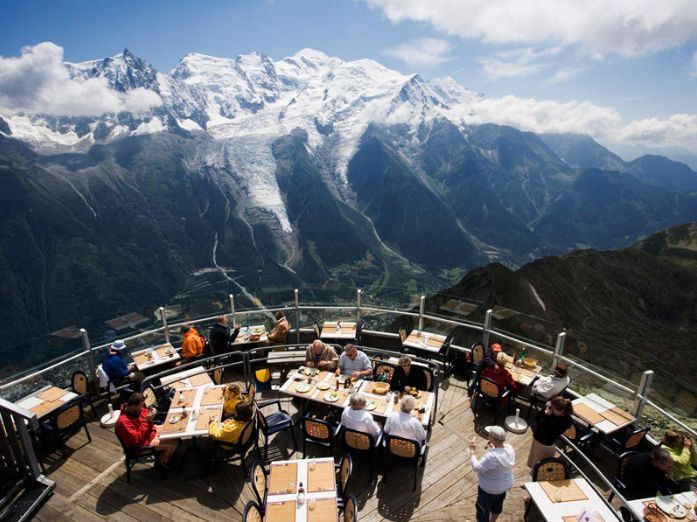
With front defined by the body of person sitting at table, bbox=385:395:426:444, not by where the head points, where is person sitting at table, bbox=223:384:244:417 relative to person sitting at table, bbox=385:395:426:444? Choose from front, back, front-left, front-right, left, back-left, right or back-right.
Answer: left

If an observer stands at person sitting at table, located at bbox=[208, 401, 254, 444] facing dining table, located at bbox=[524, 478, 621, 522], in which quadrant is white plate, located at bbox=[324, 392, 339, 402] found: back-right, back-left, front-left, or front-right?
front-left

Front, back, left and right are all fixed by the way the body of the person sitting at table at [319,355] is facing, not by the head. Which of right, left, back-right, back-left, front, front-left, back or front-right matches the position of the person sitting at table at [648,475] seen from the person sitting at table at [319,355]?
front-left

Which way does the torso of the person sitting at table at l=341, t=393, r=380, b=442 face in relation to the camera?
away from the camera

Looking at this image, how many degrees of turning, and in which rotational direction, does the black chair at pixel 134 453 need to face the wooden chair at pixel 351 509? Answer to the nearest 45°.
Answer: approximately 45° to its right

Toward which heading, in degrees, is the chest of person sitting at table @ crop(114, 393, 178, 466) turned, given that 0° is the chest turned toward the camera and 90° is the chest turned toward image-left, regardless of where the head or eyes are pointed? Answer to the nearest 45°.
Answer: approximately 270°

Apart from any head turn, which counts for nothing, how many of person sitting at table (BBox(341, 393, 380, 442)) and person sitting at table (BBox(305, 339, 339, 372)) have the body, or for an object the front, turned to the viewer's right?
0

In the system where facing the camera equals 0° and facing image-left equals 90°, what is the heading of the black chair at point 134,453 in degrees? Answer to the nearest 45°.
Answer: approximately 270°

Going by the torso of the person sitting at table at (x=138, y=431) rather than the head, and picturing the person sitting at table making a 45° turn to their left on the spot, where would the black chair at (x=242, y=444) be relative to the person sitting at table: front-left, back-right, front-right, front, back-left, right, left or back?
right

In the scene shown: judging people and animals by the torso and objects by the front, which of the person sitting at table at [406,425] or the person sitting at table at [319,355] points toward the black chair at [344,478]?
the person sitting at table at [319,355]

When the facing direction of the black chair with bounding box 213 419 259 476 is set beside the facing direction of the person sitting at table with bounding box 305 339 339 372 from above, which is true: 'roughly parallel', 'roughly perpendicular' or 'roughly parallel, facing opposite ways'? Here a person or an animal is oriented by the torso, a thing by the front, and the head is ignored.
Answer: roughly perpendicular

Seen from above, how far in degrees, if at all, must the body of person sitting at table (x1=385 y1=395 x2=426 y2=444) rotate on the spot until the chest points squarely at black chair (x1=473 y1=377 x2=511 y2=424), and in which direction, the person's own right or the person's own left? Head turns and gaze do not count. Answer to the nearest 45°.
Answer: approximately 45° to the person's own right

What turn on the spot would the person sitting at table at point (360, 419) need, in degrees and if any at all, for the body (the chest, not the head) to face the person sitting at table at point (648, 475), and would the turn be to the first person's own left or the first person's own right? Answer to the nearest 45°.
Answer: approximately 90° to the first person's own right

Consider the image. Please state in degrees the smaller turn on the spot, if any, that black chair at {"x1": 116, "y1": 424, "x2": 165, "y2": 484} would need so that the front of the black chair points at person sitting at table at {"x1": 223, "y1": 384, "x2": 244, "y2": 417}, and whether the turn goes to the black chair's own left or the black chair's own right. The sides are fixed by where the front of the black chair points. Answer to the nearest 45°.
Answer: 0° — it already faces them

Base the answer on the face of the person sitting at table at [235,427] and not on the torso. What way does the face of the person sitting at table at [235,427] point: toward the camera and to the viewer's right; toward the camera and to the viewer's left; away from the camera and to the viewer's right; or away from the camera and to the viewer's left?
away from the camera and to the viewer's left

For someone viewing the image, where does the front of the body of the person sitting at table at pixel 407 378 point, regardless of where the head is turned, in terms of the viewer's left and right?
facing the viewer

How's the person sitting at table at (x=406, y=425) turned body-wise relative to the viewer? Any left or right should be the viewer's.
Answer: facing away from the viewer

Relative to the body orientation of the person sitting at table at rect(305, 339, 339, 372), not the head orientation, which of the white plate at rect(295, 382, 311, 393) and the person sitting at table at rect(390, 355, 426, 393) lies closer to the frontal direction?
the white plate
